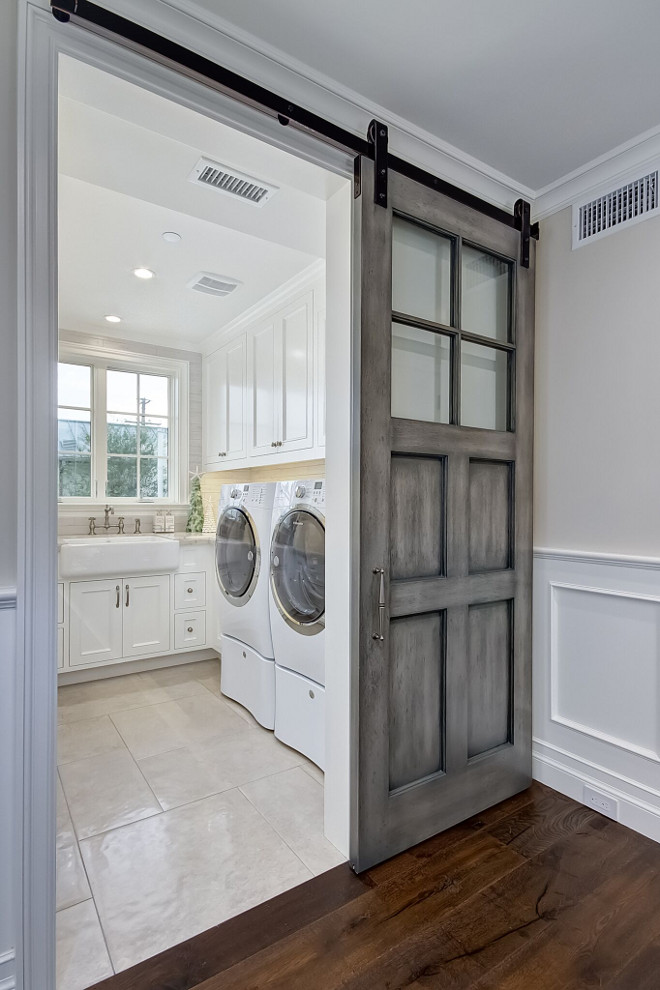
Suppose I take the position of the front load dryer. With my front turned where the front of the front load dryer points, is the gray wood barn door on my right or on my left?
on my left

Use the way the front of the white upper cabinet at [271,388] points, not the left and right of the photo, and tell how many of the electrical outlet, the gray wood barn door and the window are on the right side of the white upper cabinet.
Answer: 1

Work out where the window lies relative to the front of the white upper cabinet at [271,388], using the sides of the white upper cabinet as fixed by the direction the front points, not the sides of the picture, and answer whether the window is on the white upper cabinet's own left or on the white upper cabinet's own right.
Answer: on the white upper cabinet's own right

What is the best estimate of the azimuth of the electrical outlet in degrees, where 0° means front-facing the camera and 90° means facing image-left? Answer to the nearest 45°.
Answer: approximately 45°

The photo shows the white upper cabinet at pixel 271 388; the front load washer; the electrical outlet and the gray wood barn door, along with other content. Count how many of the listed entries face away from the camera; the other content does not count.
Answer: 0

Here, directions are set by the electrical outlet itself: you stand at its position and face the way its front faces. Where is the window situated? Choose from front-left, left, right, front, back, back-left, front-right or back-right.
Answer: front-right

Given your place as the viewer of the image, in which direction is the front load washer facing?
facing the viewer and to the left of the viewer

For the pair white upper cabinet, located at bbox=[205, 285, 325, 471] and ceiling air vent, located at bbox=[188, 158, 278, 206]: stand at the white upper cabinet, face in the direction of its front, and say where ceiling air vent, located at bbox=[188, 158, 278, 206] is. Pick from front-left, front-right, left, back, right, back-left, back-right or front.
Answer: front-left

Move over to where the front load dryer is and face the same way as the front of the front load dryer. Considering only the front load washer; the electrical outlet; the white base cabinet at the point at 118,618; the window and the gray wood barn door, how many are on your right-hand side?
2

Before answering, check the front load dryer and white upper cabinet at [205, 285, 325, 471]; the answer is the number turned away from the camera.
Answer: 0

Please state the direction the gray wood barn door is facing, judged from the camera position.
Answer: facing the viewer and to the right of the viewer
